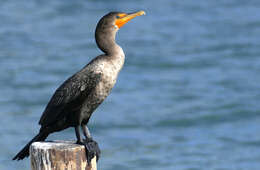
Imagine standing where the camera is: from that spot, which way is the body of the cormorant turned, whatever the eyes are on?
to the viewer's right
